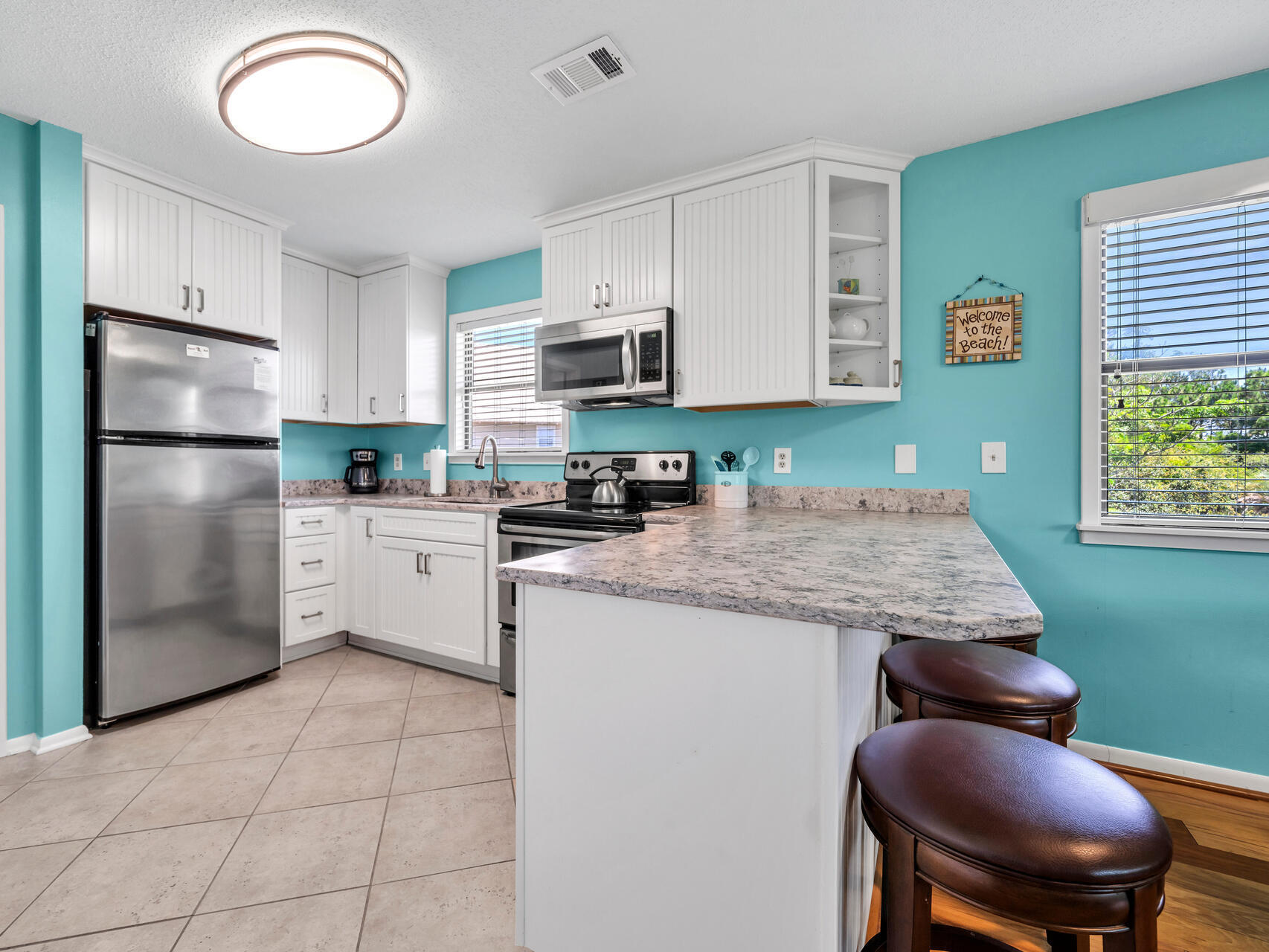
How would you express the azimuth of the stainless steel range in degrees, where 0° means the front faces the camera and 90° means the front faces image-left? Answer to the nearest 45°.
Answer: approximately 45°

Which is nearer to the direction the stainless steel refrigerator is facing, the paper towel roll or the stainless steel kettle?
the stainless steel kettle

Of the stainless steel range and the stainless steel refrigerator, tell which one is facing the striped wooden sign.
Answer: the stainless steel refrigerator

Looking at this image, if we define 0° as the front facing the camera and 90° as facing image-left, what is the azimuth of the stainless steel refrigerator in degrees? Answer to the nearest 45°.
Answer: approximately 315°

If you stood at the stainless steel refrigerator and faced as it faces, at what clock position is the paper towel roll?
The paper towel roll is roughly at 10 o'clock from the stainless steel refrigerator.

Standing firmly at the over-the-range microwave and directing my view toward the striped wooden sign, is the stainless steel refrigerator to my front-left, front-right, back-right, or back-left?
back-right

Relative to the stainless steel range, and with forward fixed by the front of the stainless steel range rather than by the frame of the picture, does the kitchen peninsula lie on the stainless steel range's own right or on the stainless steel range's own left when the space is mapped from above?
on the stainless steel range's own left
